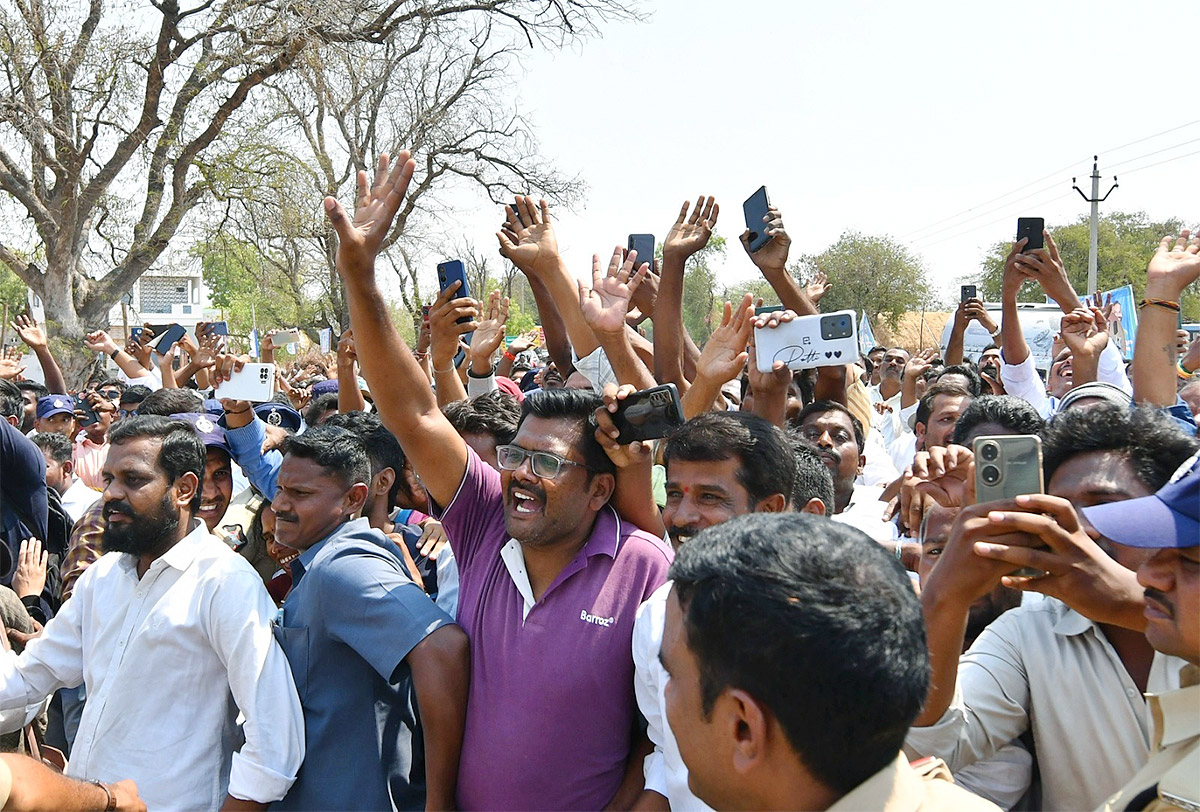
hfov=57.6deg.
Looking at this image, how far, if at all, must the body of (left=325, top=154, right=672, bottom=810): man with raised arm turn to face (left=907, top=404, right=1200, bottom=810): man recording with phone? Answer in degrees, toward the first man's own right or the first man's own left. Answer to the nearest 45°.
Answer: approximately 90° to the first man's own left

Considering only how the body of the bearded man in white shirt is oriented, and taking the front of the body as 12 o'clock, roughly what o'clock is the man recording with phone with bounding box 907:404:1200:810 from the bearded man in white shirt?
The man recording with phone is roughly at 9 o'clock from the bearded man in white shirt.

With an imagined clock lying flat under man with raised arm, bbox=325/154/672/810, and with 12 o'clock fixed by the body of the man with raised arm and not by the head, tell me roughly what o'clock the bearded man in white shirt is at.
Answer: The bearded man in white shirt is roughly at 2 o'clock from the man with raised arm.

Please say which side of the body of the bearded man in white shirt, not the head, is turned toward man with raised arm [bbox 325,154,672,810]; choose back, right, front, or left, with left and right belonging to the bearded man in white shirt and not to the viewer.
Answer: left

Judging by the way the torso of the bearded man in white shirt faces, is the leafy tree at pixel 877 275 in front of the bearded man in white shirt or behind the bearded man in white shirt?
behind

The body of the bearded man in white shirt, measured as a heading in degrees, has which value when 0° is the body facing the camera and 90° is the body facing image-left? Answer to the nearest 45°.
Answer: approximately 45°
